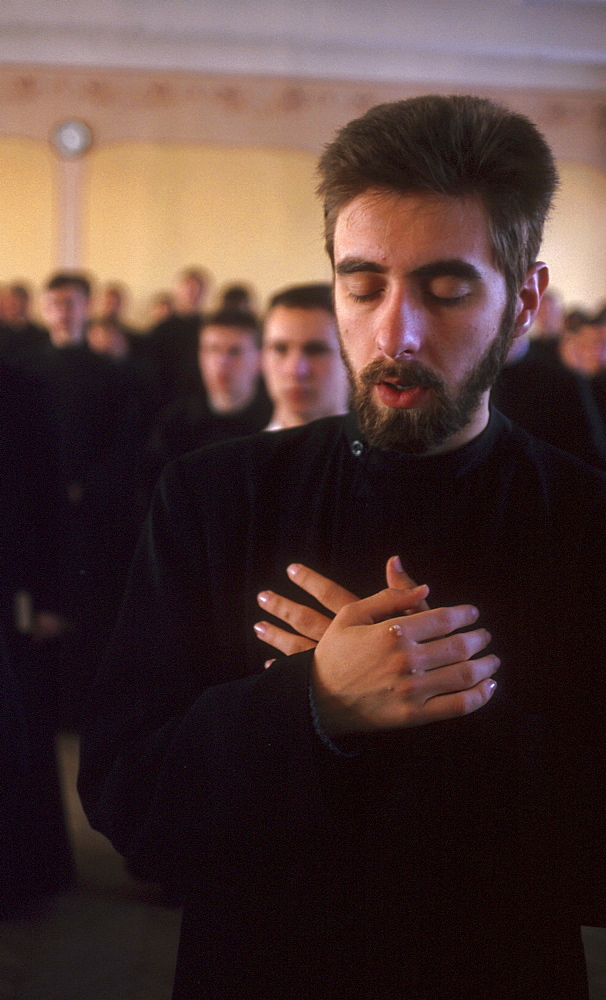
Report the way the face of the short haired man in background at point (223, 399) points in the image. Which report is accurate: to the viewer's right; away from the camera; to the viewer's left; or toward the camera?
toward the camera

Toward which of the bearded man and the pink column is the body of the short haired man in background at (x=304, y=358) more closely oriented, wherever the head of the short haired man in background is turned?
the bearded man

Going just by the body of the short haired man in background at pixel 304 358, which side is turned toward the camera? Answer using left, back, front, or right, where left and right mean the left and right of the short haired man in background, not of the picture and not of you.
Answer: front

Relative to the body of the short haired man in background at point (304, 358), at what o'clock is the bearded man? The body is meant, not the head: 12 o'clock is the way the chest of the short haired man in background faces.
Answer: The bearded man is roughly at 12 o'clock from the short haired man in background.

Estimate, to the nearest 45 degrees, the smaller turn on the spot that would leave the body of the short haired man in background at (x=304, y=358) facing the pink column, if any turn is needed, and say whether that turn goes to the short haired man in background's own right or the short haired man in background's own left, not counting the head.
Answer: approximately 180°

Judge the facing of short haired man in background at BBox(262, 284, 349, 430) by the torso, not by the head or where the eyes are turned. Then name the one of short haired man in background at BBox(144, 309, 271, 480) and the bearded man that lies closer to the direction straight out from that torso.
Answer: the bearded man

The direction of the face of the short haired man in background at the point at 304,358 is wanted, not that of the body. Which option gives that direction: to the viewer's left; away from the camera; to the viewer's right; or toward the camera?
toward the camera
